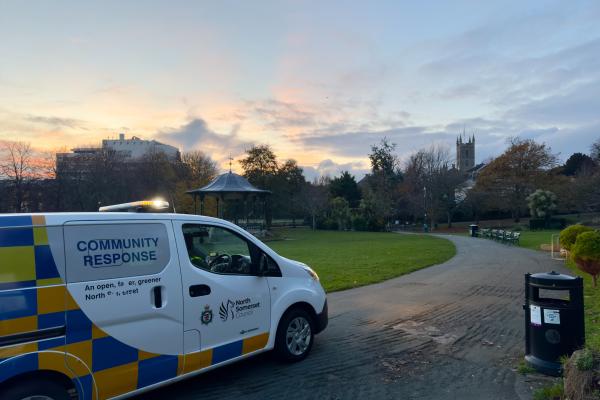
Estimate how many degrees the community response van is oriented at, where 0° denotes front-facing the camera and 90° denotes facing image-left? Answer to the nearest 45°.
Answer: approximately 225°

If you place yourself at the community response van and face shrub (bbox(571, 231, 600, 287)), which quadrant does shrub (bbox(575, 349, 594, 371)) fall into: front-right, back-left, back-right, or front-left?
front-right

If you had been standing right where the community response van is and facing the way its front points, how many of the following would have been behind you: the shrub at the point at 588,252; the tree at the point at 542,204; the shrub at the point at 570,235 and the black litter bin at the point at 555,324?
0

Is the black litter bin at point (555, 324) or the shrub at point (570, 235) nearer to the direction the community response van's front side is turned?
the shrub

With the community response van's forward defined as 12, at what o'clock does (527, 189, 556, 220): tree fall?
The tree is roughly at 12 o'clock from the community response van.

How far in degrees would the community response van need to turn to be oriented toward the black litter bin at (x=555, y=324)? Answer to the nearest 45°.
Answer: approximately 45° to its right

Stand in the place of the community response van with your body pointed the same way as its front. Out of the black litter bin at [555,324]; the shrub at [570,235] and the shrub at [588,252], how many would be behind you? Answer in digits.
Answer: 0

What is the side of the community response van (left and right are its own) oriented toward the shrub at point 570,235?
front

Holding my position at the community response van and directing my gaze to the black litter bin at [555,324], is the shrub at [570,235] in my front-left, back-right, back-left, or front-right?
front-left

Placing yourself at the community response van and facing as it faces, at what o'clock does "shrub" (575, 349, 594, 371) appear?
The shrub is roughly at 2 o'clock from the community response van.

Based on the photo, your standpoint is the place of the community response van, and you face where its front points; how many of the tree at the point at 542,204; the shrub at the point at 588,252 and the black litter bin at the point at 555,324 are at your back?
0

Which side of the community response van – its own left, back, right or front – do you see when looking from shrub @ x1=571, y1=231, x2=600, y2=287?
front
